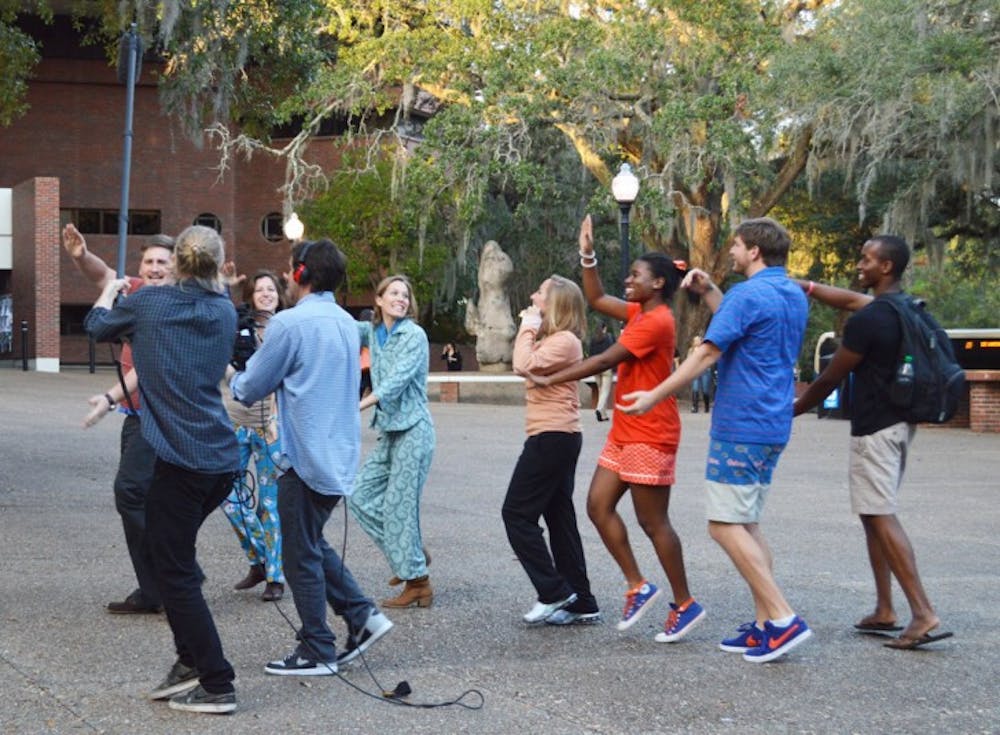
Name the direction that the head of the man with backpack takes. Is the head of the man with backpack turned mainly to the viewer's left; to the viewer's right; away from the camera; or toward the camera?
to the viewer's left

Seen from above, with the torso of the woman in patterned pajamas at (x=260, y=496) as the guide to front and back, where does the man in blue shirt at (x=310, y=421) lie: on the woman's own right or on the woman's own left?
on the woman's own left

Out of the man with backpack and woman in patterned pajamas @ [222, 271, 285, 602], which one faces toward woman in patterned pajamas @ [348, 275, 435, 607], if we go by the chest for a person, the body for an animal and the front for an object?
the man with backpack

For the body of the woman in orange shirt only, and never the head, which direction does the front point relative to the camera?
to the viewer's left

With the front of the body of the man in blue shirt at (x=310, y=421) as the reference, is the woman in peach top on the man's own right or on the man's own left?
on the man's own right

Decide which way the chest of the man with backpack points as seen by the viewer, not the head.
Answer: to the viewer's left

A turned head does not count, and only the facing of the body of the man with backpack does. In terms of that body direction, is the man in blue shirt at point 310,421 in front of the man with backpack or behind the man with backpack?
in front

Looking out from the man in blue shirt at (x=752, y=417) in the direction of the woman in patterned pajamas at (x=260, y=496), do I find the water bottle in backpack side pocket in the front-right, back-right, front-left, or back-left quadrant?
back-right

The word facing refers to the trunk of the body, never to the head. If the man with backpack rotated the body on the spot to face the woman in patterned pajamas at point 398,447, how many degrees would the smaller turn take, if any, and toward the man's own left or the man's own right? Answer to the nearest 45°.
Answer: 0° — they already face them

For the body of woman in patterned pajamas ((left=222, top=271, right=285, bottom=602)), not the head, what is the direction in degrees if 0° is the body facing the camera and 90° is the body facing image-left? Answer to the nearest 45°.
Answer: approximately 45°

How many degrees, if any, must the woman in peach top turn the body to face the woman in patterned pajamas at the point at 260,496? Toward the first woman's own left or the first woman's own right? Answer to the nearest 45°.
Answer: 0° — they already face them

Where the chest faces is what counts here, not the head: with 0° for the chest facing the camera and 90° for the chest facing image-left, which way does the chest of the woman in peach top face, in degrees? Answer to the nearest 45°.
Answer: approximately 90°

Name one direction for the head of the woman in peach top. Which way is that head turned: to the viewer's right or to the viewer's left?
to the viewer's left

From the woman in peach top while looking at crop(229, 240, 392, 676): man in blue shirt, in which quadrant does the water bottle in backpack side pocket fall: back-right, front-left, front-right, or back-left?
back-left
